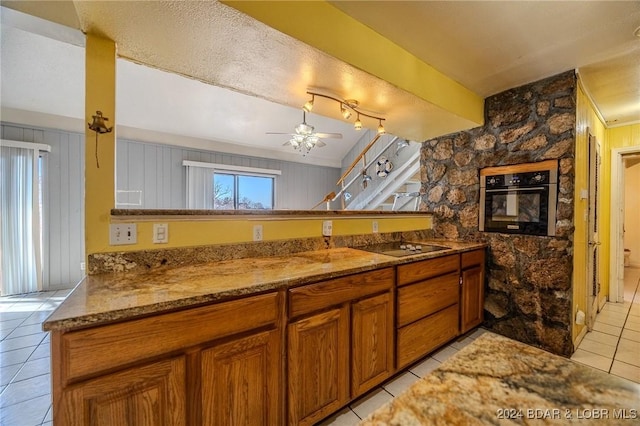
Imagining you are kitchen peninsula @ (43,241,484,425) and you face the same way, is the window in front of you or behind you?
behind

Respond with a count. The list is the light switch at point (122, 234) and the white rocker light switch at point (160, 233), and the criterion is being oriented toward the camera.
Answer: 2

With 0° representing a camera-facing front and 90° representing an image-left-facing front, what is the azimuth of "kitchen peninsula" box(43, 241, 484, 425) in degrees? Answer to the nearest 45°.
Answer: approximately 315°

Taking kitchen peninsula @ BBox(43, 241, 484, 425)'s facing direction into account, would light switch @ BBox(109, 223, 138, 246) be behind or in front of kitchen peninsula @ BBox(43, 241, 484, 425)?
behind

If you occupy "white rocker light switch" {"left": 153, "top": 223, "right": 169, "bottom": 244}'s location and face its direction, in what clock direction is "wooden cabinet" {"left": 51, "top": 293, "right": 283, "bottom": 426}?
The wooden cabinet is roughly at 12 o'clock from the white rocker light switch.

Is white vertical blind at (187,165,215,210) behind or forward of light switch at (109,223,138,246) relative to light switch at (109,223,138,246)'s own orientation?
behind

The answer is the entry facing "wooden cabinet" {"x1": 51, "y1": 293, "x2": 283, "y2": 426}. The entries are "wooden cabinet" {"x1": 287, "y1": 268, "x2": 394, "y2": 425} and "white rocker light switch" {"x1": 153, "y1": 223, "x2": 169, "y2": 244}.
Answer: the white rocker light switch

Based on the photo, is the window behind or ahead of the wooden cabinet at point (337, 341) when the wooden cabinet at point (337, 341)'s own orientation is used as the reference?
behind
